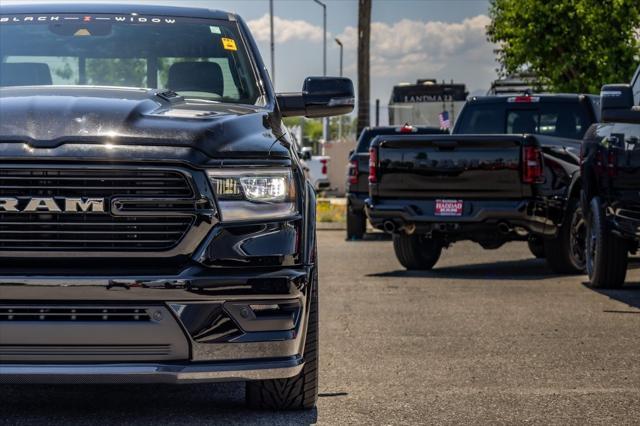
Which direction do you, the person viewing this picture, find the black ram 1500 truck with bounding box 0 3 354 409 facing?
facing the viewer

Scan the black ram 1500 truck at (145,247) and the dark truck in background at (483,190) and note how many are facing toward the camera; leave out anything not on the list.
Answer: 1

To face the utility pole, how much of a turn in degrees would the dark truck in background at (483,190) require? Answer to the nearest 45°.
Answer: approximately 45° to its left

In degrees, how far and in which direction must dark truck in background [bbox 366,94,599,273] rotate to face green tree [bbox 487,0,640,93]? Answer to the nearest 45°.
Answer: approximately 45° to its left

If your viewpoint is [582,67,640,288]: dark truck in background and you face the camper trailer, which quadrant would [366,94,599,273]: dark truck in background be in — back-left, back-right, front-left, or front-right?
front-left

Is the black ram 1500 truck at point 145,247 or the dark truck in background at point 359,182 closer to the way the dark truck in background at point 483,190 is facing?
the dark truck in background

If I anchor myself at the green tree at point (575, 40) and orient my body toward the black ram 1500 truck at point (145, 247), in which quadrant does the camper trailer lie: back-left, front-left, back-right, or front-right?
back-right

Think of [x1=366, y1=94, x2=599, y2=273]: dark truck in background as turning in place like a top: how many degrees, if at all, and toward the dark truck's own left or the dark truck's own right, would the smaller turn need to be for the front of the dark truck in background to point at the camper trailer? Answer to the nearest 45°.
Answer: approximately 45° to the dark truck's own left

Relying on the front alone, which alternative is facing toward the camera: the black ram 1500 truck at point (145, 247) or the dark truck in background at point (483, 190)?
the black ram 1500 truck

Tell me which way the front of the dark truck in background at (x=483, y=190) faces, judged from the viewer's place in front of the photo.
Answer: facing away from the viewer and to the right of the viewer

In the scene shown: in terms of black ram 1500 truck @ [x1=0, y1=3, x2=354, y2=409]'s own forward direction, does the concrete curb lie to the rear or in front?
to the rear

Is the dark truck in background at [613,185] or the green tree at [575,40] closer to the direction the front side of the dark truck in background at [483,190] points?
the green tree
